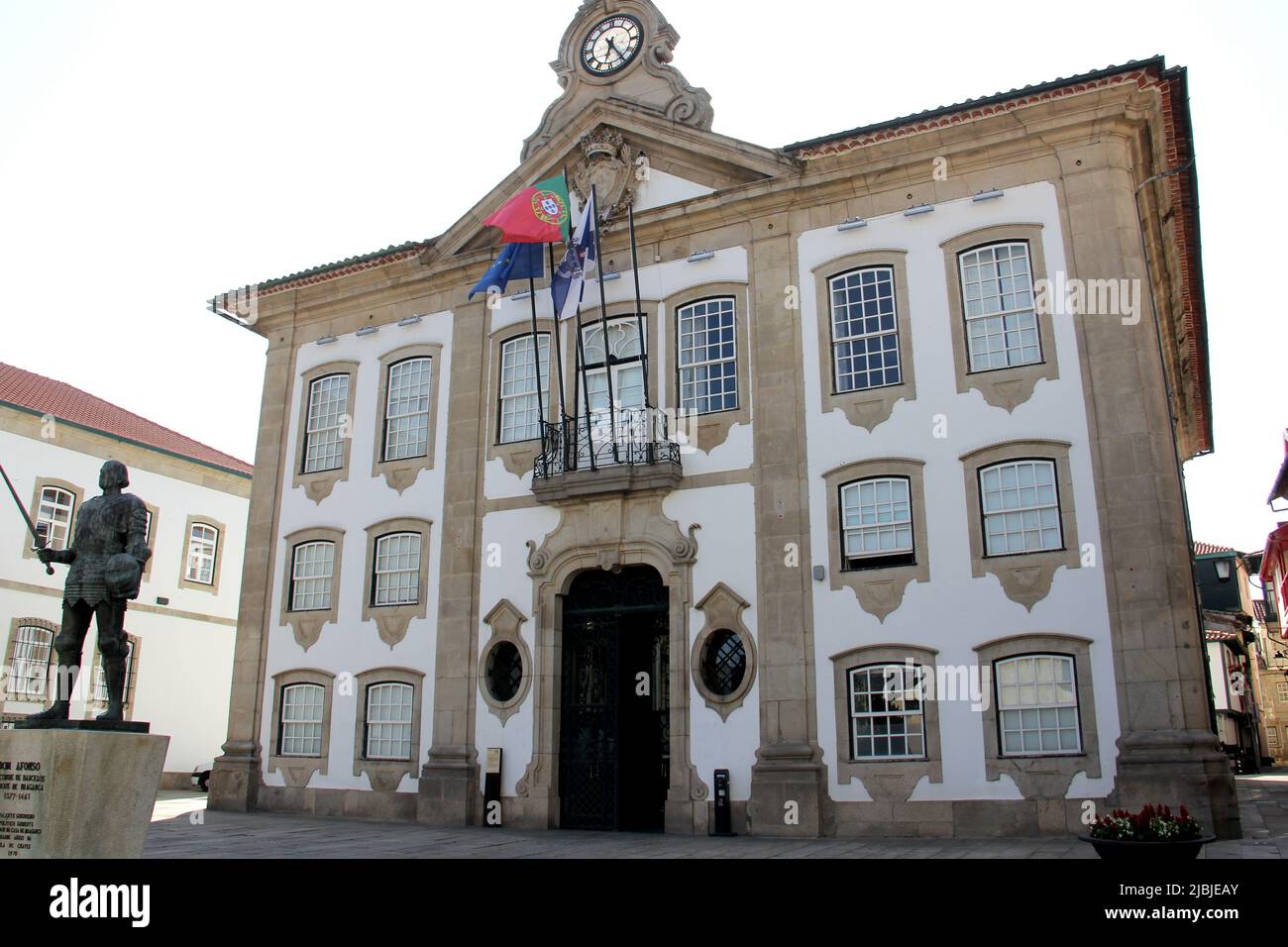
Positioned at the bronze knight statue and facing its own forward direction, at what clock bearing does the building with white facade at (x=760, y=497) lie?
The building with white facade is roughly at 7 o'clock from the bronze knight statue.

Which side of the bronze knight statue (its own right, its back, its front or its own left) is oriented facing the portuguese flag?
back

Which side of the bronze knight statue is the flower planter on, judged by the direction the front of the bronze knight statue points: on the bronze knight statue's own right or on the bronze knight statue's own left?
on the bronze knight statue's own left

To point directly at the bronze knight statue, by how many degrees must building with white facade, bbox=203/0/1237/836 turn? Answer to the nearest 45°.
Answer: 0° — it already faces it

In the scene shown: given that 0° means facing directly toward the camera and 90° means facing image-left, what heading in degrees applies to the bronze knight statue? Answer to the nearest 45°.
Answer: approximately 45°

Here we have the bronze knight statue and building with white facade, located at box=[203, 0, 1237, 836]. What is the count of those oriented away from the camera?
0

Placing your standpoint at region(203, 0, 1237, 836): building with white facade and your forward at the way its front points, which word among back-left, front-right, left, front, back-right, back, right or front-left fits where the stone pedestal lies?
front

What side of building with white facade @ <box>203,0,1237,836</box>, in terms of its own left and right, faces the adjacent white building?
right

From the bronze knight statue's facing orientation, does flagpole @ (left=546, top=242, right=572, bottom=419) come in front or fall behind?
behind

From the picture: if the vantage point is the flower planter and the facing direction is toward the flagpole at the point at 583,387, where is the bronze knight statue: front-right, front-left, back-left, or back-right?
front-left
